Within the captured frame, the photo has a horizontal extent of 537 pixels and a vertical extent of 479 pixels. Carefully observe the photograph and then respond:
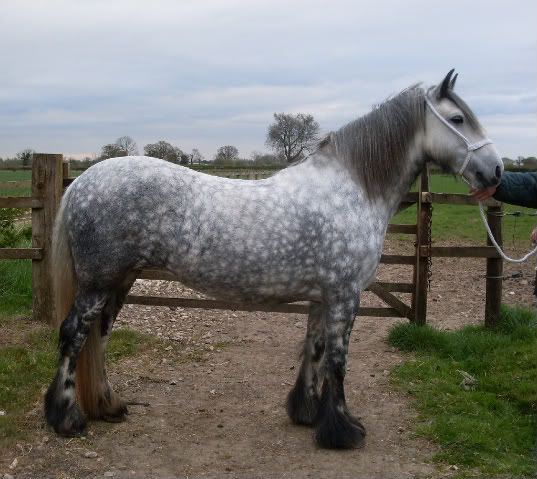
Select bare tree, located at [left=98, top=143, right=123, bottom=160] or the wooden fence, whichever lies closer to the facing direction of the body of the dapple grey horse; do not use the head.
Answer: the wooden fence

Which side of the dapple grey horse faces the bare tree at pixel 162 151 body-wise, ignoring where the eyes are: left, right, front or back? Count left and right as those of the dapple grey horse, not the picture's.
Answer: left

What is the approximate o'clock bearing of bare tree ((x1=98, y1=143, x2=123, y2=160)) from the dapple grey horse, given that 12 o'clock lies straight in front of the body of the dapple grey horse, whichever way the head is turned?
The bare tree is roughly at 8 o'clock from the dapple grey horse.

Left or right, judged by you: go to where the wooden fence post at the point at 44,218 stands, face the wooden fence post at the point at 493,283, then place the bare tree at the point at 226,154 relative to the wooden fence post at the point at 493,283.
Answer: left

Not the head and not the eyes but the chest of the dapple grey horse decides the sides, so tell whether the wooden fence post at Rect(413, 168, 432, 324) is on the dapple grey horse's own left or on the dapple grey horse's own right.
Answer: on the dapple grey horse's own left

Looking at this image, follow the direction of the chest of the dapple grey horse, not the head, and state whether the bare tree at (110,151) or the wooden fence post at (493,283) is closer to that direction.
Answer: the wooden fence post

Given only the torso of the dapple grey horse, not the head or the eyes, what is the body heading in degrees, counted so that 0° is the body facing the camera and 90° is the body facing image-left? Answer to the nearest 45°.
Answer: approximately 270°
